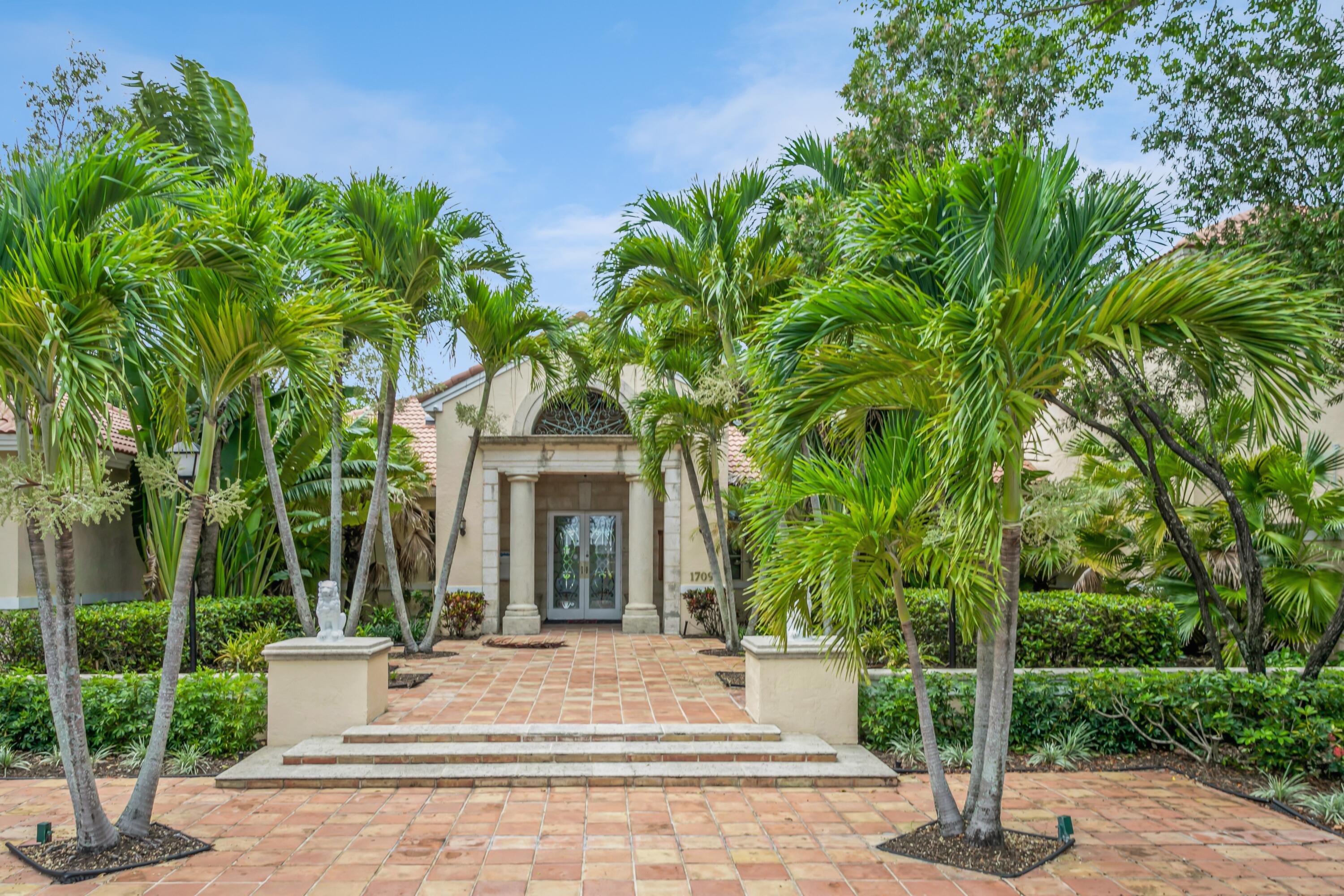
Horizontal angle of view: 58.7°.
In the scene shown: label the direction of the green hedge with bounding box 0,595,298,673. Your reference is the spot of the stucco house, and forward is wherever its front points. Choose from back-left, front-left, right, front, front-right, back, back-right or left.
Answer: front-right

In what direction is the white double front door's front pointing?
toward the camera

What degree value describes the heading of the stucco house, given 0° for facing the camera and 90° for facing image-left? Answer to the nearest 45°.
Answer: approximately 0°

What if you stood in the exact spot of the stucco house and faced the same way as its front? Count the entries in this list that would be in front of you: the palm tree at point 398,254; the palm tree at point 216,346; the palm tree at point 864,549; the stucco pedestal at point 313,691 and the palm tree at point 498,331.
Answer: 5

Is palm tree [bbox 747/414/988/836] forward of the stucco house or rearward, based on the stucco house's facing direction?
forward

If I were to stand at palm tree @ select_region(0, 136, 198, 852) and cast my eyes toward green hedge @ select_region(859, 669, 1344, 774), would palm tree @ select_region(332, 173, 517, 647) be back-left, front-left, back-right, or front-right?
front-left

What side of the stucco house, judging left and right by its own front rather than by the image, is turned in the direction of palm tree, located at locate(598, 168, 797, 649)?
front

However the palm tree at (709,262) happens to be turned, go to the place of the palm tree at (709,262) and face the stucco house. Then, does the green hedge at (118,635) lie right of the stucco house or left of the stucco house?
left

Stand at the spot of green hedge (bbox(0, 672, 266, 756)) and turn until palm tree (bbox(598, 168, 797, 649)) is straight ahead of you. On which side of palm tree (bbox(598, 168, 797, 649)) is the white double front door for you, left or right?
left

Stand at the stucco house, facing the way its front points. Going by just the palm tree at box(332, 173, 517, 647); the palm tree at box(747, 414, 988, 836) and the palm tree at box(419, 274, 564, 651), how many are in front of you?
3

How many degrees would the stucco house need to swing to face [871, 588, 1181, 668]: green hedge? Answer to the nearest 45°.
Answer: approximately 45° to its left

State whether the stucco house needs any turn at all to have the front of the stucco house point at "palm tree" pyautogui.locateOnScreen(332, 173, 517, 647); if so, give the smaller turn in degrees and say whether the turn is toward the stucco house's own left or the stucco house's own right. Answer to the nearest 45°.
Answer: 0° — it already faces it

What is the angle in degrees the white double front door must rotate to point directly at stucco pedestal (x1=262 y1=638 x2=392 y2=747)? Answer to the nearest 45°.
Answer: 0° — it already faces it

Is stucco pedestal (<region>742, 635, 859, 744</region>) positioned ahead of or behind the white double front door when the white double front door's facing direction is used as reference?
ahead

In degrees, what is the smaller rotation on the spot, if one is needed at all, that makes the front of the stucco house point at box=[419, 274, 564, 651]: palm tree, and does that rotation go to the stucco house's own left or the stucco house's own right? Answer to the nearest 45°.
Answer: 0° — it already faces it

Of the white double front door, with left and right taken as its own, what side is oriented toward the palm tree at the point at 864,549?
front

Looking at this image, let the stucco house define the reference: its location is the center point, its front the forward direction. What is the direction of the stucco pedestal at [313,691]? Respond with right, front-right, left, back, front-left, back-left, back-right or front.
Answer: front
